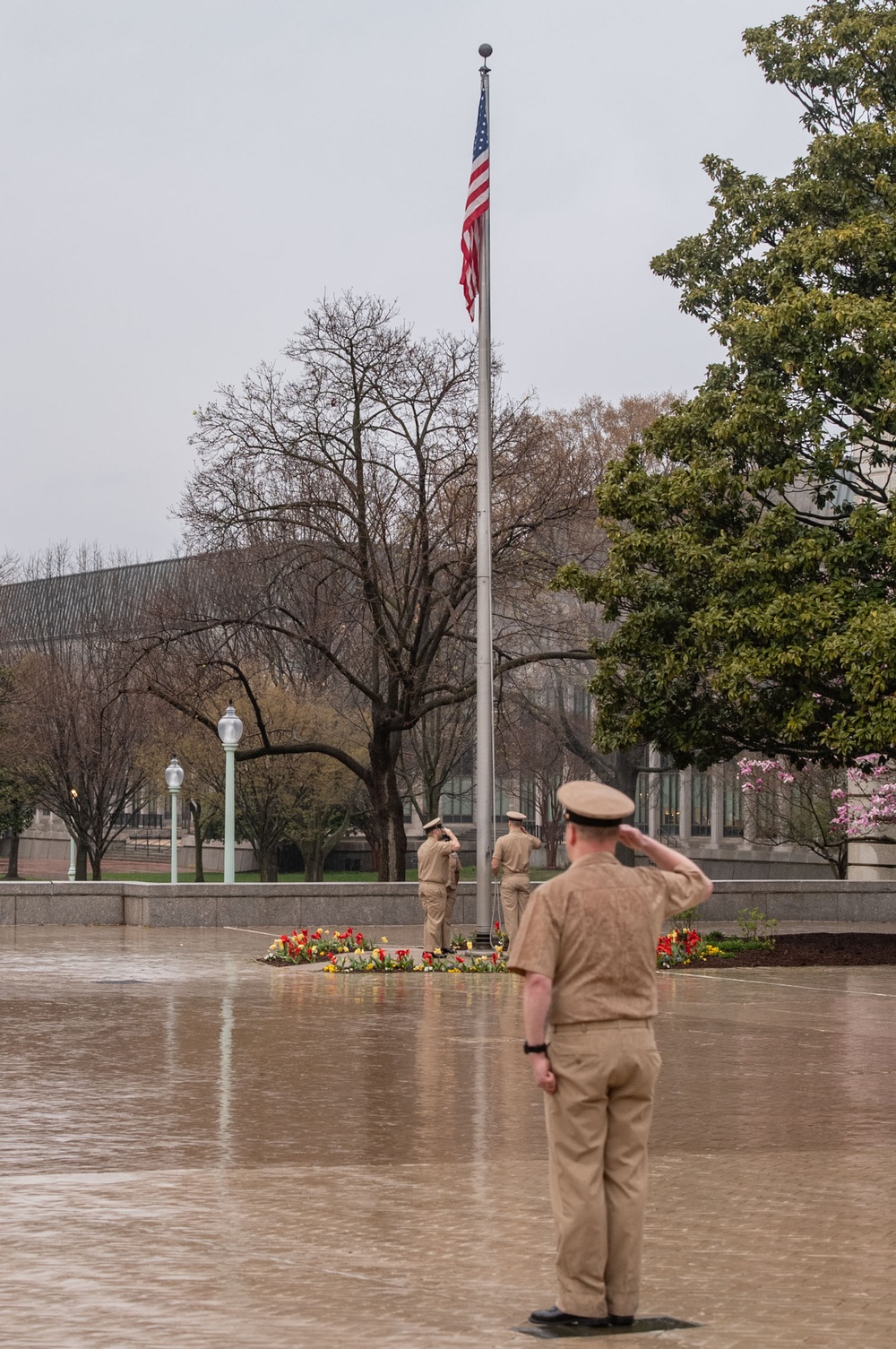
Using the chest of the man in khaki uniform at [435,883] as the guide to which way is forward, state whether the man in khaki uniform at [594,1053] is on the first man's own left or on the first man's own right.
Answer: on the first man's own right

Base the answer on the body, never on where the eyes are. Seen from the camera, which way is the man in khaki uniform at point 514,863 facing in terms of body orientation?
away from the camera

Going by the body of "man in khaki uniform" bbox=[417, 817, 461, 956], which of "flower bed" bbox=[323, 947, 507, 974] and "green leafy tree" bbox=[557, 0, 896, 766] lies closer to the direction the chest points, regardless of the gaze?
the green leafy tree

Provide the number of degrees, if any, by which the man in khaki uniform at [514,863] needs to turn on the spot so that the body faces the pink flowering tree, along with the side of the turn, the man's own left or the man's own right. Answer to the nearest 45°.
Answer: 0° — they already face it

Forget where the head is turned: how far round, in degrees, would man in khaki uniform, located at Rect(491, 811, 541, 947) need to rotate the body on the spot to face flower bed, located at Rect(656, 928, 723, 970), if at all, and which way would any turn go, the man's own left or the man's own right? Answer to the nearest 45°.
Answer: approximately 90° to the man's own right

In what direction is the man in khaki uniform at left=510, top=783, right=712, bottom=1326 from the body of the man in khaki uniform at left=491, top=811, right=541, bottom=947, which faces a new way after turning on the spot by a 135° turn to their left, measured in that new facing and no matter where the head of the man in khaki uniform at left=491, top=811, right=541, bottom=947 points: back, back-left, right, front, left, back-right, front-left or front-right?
front-left

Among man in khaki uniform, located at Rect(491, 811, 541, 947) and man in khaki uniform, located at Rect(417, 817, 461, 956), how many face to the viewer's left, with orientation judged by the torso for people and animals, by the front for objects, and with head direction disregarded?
0
